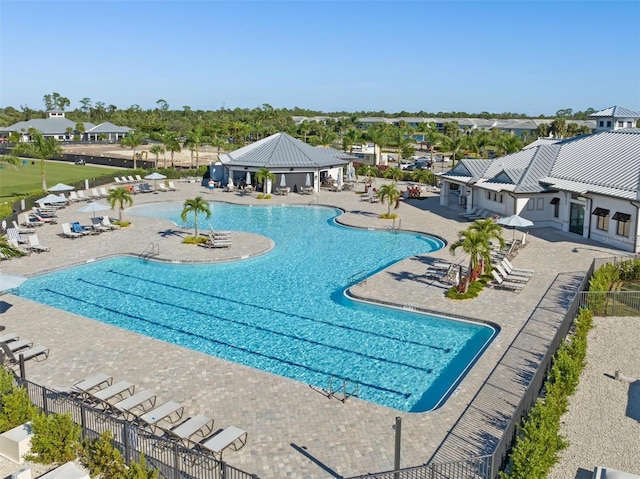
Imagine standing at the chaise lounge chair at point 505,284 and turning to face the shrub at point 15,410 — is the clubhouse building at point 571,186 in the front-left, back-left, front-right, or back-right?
back-right

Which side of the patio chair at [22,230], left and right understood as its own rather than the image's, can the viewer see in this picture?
right

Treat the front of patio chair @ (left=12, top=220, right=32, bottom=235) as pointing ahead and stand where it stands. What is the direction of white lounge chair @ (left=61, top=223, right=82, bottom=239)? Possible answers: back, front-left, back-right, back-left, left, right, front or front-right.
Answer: front-right

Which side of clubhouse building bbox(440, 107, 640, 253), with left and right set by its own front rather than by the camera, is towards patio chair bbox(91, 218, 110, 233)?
front

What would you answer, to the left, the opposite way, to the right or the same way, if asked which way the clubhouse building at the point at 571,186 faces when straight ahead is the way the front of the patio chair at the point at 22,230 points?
the opposite way

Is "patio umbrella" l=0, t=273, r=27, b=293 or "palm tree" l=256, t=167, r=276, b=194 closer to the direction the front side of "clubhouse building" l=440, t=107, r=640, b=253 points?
the patio umbrella

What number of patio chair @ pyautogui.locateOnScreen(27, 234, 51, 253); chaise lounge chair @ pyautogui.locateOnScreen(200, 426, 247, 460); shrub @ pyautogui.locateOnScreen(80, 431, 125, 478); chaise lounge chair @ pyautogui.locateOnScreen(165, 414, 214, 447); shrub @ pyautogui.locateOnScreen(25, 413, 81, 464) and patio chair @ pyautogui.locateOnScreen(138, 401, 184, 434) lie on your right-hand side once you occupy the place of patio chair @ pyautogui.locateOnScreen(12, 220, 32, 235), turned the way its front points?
6

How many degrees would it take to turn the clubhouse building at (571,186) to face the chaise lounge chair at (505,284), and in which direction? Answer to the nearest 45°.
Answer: approximately 45° to its left

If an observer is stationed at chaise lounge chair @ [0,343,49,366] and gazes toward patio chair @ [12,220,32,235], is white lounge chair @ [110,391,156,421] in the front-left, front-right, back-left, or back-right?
back-right
